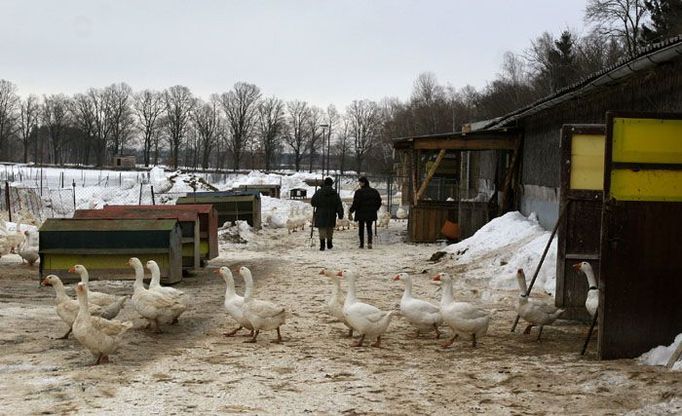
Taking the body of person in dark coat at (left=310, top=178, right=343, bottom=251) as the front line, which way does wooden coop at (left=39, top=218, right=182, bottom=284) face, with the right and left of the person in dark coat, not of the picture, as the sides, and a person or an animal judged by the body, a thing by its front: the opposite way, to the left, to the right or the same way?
the opposite way

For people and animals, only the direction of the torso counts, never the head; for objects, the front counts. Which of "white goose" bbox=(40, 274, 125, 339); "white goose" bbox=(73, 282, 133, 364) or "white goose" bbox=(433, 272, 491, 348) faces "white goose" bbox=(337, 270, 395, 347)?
"white goose" bbox=(433, 272, 491, 348)

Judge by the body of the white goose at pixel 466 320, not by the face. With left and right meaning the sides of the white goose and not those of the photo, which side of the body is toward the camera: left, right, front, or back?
left

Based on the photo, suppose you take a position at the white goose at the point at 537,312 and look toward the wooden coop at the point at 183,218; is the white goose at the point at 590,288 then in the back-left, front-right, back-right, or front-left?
back-right

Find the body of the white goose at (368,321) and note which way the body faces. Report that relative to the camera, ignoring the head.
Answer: to the viewer's left

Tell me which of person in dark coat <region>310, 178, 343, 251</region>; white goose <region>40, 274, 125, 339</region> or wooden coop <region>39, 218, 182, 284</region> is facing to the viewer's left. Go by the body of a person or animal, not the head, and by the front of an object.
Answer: the white goose

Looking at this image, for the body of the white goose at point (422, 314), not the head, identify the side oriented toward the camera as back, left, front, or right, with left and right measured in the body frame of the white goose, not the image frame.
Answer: left

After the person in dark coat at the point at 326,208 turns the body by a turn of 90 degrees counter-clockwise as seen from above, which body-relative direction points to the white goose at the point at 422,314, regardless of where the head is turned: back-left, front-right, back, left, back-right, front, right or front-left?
left

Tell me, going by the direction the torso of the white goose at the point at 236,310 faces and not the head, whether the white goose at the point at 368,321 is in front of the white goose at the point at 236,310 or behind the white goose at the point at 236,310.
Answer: behind
